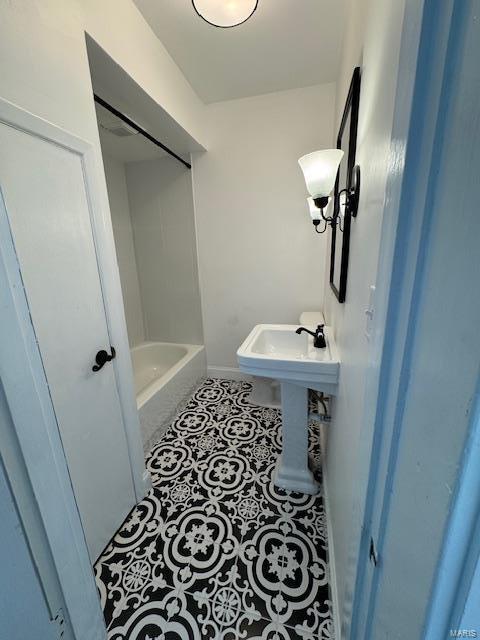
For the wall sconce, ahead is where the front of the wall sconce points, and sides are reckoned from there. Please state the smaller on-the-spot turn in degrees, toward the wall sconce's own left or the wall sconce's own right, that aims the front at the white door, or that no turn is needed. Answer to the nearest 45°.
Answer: approximately 45° to the wall sconce's own left

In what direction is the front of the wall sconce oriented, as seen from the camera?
facing to the left of the viewer

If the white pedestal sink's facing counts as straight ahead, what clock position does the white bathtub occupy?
The white bathtub is roughly at 1 o'clock from the white pedestal sink.

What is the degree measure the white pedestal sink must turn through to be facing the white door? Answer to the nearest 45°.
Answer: approximately 45° to its left

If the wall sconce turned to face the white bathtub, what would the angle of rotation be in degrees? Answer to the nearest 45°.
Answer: approximately 45° to its right

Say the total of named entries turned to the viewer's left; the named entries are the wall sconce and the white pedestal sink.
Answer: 2

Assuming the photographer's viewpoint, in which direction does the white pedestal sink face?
facing to the left of the viewer
